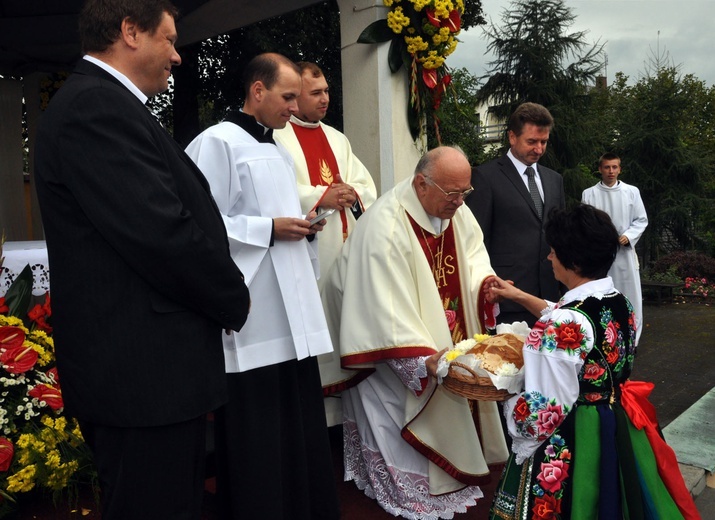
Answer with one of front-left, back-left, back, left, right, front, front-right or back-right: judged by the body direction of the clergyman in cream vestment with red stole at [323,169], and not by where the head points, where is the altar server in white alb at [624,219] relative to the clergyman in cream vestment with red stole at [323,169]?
left

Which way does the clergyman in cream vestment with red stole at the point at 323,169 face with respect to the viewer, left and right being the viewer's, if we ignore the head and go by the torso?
facing the viewer and to the right of the viewer

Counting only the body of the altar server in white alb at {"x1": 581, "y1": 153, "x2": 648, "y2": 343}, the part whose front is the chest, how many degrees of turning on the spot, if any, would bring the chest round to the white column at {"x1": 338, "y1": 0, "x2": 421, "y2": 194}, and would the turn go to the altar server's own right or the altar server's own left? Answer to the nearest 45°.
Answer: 0° — they already face it

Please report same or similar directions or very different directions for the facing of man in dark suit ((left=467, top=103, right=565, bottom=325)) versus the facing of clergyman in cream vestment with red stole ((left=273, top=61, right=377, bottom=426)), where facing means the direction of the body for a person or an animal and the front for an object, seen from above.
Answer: same or similar directions

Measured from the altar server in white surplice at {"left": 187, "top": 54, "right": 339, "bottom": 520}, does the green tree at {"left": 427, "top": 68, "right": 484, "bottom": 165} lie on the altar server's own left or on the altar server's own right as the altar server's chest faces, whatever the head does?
on the altar server's own left

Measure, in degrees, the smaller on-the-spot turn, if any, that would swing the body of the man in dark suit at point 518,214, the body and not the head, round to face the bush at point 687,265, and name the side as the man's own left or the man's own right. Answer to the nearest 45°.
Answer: approximately 135° to the man's own left

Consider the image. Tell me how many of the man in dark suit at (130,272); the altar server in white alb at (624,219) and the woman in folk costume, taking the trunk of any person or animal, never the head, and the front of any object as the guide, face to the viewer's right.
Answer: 1

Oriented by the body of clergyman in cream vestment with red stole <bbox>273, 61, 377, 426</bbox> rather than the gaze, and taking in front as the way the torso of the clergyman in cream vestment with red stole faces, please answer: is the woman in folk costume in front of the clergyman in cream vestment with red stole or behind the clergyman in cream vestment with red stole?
in front

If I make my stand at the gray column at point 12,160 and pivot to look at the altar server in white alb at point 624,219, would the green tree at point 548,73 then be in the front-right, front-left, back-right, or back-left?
front-left

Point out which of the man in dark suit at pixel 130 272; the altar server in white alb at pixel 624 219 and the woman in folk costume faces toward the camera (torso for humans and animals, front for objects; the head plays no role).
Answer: the altar server in white alb

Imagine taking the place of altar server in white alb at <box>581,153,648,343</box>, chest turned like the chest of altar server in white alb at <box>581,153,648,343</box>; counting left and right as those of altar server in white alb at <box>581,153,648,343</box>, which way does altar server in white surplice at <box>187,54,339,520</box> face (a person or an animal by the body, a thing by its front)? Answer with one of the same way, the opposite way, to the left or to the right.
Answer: to the left

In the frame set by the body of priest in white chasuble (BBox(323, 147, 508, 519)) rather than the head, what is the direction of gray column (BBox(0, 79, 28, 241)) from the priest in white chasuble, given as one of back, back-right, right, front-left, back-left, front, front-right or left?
back

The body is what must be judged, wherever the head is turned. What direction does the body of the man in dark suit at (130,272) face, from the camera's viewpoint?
to the viewer's right

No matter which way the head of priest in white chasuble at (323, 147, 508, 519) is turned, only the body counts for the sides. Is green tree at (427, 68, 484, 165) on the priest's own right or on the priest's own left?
on the priest's own left

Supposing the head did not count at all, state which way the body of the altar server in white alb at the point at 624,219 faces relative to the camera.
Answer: toward the camera

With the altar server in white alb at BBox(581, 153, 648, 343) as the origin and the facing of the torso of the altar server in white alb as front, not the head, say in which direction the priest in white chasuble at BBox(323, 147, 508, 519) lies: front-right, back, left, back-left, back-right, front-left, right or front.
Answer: front
